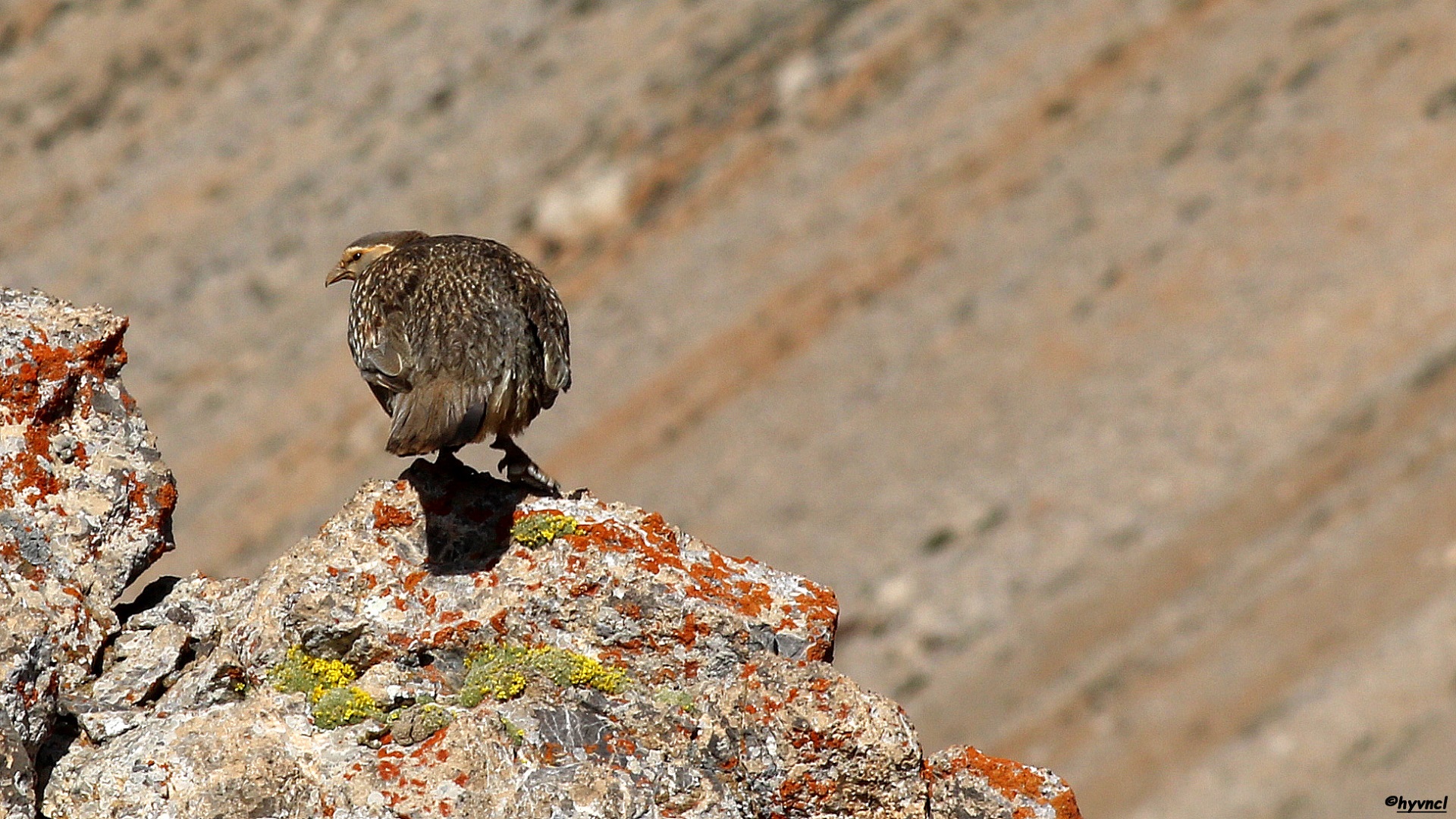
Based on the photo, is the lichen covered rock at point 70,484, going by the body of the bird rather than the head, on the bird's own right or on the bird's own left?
on the bird's own left

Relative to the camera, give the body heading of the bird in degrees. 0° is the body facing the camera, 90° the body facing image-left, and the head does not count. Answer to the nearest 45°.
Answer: approximately 180°
